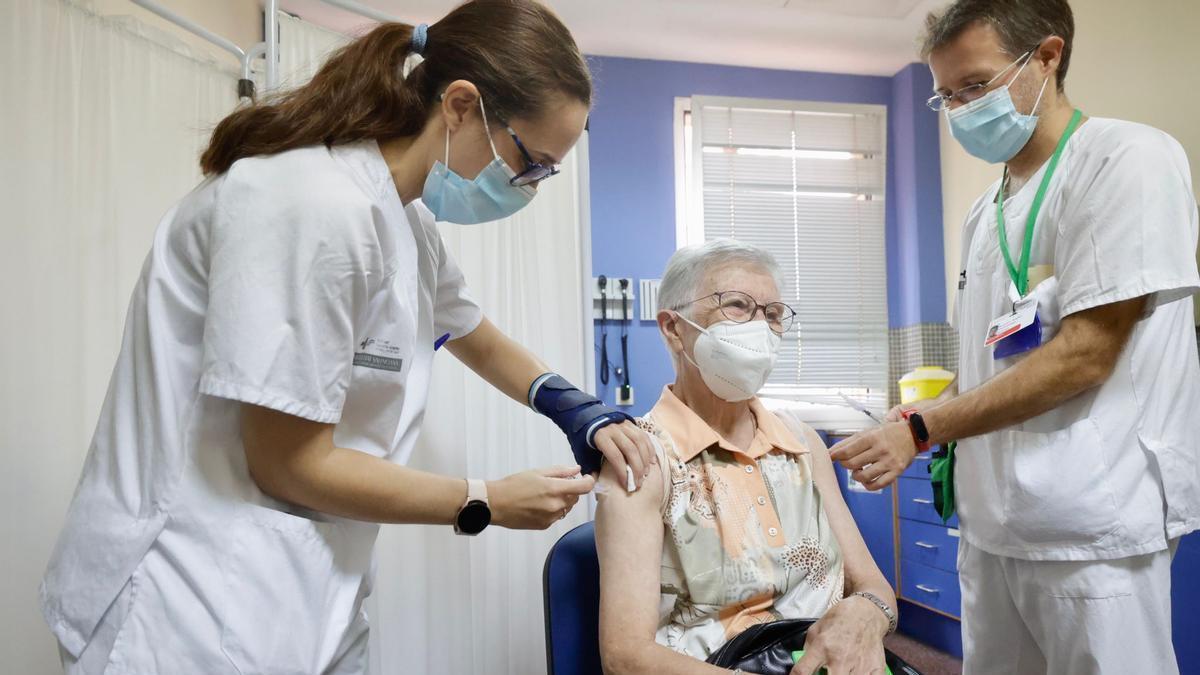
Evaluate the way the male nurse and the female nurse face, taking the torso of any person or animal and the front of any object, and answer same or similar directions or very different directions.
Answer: very different directions

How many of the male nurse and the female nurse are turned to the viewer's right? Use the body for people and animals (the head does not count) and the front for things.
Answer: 1

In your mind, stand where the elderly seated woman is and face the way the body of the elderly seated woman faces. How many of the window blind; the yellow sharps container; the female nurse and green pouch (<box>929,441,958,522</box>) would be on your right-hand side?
1

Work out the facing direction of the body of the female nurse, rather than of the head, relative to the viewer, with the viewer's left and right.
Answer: facing to the right of the viewer

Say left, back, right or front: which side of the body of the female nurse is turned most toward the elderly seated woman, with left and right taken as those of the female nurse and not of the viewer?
front

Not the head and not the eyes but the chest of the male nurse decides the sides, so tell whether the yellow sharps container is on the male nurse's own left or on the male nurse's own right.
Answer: on the male nurse's own right

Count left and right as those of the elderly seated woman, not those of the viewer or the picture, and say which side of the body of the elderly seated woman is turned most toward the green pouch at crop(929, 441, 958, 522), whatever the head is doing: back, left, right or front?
left

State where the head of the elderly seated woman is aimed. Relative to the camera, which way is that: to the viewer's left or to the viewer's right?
to the viewer's right

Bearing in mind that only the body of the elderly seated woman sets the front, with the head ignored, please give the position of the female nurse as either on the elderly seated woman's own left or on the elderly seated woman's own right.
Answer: on the elderly seated woman's own right

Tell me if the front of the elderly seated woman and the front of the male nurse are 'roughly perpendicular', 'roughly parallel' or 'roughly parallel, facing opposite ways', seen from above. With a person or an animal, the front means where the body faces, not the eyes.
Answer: roughly perpendicular

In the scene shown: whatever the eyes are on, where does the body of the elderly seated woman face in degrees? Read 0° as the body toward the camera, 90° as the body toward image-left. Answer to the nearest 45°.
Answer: approximately 315°

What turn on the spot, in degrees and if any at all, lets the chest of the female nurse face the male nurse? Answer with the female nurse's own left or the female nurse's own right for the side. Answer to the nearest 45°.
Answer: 0° — they already face them

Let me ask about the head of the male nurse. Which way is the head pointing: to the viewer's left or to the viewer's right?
to the viewer's left

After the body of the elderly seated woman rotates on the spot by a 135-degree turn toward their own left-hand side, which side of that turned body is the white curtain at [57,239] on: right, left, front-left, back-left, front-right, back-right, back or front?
left

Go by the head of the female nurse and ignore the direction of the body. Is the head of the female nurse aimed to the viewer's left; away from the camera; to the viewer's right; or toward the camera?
to the viewer's right

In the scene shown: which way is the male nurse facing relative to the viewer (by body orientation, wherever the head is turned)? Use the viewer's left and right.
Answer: facing the viewer and to the left of the viewer
